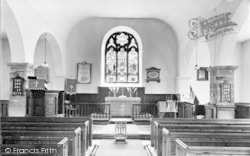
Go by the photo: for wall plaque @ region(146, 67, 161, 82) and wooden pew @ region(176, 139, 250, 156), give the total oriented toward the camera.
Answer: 1

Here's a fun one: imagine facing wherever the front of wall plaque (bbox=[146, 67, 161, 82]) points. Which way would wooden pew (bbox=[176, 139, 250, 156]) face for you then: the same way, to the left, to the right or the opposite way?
the opposite way

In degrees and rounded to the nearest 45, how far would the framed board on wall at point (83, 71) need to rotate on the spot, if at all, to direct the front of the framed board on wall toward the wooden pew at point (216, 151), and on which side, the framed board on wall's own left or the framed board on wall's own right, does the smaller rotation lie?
0° — it already faces it

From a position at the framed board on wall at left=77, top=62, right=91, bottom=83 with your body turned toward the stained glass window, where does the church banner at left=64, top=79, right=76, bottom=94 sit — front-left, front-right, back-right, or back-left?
back-right

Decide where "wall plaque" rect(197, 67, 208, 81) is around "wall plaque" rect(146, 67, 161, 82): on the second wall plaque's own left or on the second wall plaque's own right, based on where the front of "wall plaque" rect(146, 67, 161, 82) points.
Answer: on the second wall plaque's own left

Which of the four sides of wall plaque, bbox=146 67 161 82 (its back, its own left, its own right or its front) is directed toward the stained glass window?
right

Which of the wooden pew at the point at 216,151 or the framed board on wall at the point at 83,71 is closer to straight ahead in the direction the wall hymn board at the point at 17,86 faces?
the wooden pew
